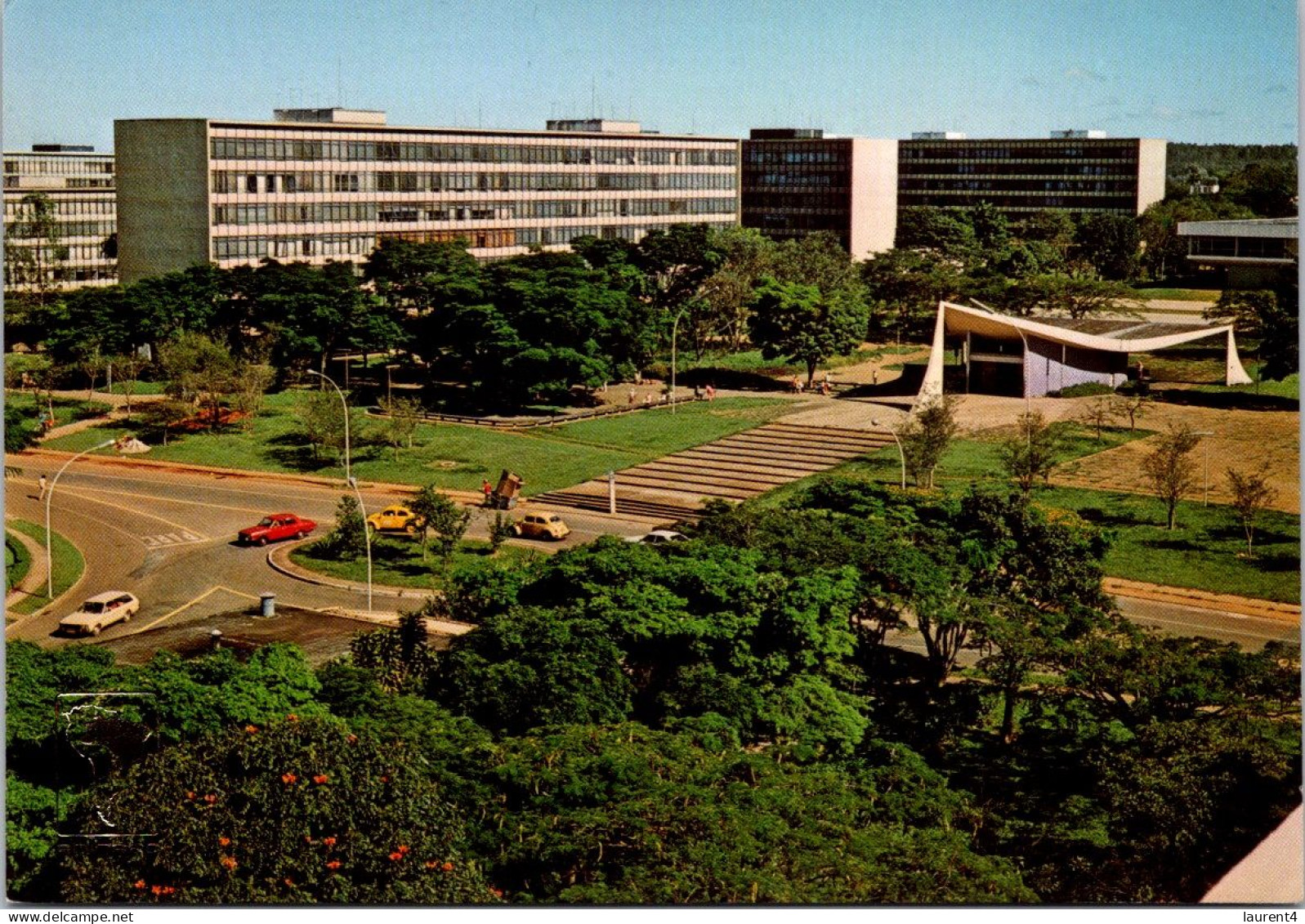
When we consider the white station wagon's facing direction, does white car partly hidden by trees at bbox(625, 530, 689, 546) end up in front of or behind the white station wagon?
behind

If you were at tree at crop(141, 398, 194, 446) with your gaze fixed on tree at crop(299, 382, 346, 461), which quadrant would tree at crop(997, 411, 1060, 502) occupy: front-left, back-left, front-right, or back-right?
front-left

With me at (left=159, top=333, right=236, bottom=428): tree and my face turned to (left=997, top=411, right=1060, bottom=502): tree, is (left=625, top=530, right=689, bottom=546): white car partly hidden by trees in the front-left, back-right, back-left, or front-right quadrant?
front-right

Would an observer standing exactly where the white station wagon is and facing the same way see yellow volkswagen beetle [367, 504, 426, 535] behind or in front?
behind

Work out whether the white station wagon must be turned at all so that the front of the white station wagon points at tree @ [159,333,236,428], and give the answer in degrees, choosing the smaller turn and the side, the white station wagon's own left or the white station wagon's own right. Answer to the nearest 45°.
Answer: approximately 135° to the white station wagon's own right

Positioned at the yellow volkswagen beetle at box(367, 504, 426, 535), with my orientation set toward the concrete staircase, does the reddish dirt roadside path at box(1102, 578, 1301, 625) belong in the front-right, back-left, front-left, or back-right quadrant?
front-right

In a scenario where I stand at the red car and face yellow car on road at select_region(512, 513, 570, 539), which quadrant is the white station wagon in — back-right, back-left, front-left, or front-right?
back-right
